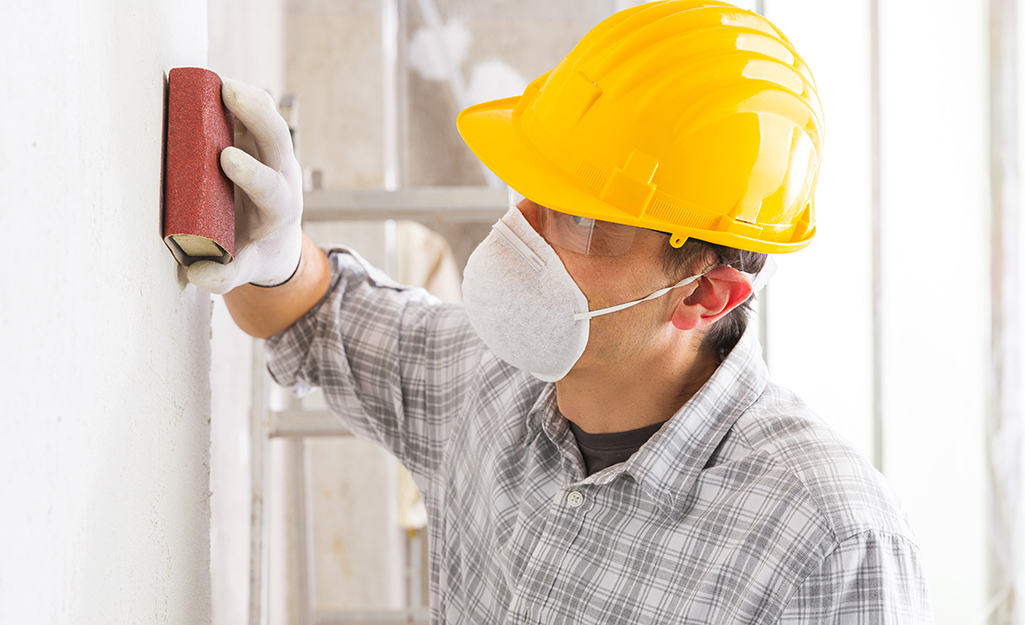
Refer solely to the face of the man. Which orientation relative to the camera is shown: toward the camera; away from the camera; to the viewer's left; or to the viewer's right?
to the viewer's left

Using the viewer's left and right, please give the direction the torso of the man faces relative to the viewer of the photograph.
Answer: facing the viewer and to the left of the viewer
